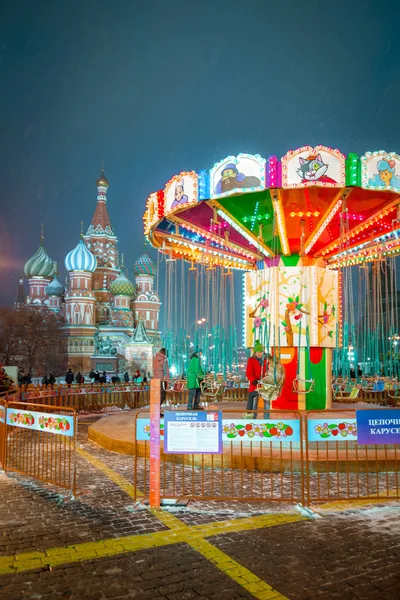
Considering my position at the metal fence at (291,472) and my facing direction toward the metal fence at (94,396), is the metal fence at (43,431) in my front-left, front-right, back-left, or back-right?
front-left

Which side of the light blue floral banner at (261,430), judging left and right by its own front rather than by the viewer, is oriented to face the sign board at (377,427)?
left

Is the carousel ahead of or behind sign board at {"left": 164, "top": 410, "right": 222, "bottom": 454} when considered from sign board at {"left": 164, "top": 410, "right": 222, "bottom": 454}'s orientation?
behind

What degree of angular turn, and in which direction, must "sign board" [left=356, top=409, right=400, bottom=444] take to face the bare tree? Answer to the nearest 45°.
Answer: approximately 135° to its right

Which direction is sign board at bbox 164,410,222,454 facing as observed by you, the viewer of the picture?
facing the viewer

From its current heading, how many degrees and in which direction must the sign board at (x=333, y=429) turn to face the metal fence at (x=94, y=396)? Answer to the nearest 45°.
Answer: approximately 135° to its right

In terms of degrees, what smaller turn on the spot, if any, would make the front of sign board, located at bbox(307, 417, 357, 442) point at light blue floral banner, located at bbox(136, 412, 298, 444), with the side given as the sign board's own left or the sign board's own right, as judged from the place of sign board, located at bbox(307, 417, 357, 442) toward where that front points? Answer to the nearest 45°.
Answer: approximately 90° to the sign board's own right

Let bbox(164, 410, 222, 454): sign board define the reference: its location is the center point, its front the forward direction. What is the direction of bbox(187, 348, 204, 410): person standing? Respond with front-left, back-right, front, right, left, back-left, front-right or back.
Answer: back

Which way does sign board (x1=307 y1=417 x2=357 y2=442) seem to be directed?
toward the camera

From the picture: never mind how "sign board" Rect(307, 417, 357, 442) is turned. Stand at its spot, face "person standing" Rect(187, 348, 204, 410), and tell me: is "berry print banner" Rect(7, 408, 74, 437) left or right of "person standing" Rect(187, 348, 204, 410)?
left

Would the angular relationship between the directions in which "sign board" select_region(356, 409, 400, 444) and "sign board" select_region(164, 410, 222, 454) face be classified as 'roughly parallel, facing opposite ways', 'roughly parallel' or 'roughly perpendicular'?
roughly parallel

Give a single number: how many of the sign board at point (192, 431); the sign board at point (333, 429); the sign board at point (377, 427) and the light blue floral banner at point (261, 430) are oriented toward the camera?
4

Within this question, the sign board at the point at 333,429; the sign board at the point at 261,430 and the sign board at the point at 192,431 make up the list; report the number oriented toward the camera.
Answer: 3

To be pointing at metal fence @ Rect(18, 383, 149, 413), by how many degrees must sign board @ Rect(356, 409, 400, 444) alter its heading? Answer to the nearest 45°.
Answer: approximately 135° to its right

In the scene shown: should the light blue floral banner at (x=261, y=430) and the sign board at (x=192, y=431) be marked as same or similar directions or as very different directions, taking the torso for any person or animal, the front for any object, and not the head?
same or similar directions
